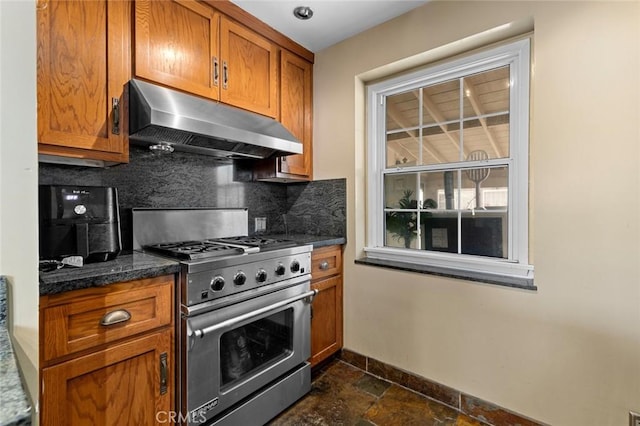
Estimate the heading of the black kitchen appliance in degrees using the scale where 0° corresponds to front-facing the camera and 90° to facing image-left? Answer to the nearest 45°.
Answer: approximately 0°

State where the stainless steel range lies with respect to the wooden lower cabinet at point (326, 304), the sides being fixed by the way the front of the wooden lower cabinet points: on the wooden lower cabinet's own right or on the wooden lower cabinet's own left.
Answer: on the wooden lower cabinet's own right

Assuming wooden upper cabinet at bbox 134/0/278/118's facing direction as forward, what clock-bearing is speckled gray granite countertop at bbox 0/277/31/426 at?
The speckled gray granite countertop is roughly at 2 o'clock from the wooden upper cabinet.

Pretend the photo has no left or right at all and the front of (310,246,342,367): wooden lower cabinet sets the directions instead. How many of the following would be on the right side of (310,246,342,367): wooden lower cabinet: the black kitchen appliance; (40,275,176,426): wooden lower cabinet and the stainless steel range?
3

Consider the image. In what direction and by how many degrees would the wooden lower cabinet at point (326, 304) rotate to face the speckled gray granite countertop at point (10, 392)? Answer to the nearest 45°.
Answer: approximately 45° to its right

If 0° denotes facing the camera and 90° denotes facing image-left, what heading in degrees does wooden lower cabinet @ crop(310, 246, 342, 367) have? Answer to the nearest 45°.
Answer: approximately 315°

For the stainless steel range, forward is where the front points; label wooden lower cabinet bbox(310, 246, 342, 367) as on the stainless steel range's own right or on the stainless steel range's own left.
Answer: on the stainless steel range's own left
